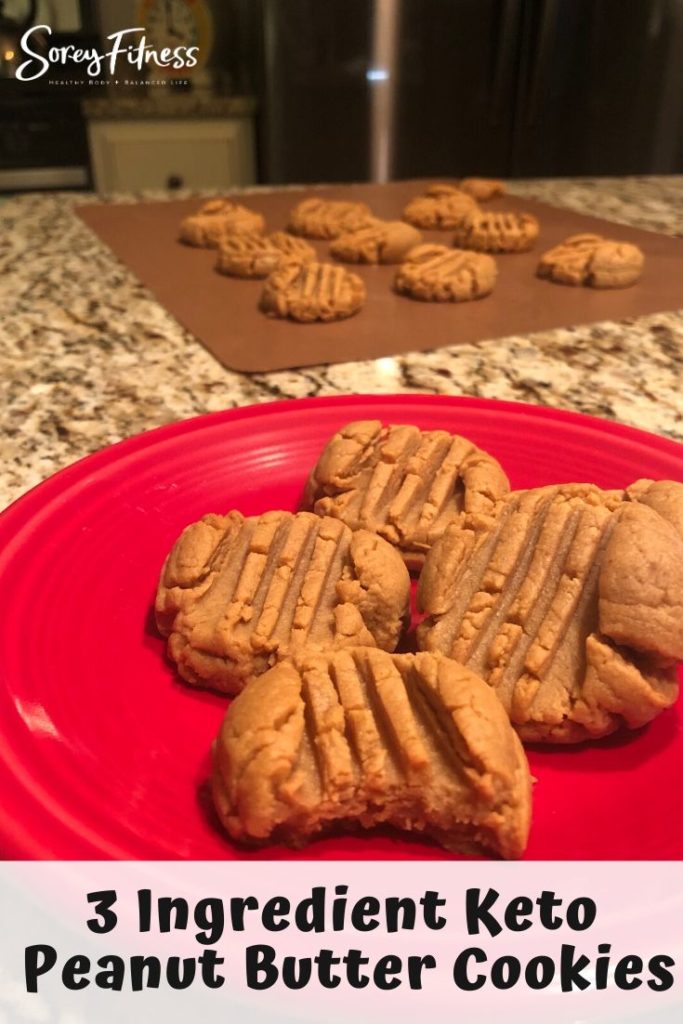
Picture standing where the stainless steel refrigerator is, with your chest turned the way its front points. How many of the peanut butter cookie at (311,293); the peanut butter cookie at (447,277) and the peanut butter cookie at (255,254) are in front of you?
3

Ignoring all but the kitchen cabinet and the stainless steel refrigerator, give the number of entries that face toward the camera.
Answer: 2

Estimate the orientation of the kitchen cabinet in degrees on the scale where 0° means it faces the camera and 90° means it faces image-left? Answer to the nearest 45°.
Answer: approximately 0°

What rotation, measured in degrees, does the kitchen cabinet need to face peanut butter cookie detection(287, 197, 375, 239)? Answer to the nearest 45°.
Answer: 0° — it already faces it

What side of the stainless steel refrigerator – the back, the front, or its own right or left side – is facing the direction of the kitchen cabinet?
right

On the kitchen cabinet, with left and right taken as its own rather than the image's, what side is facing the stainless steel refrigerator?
left

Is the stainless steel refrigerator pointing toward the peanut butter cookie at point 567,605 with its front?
yes

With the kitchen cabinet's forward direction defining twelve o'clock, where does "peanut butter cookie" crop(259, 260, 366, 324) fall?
The peanut butter cookie is roughly at 12 o'clock from the kitchen cabinet.
